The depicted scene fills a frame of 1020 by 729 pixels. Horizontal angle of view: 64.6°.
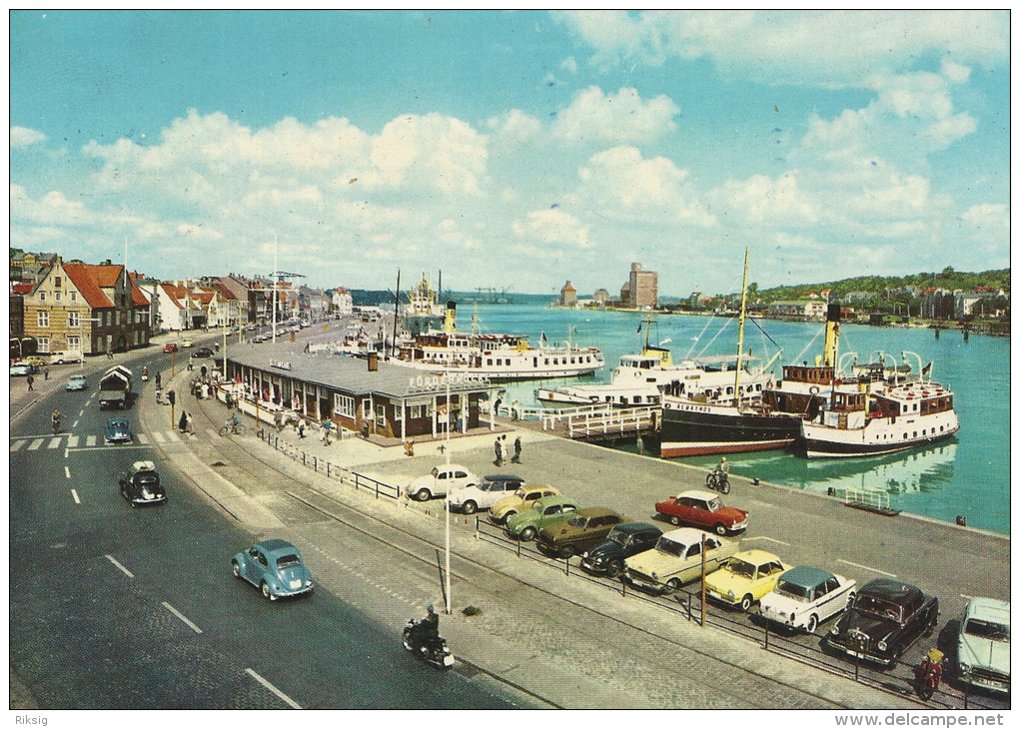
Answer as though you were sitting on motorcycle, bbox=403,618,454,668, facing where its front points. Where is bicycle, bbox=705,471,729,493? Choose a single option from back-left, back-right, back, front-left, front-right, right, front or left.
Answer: right

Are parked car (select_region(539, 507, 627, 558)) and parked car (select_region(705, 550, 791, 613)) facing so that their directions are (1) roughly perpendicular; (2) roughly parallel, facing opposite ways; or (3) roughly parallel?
roughly parallel

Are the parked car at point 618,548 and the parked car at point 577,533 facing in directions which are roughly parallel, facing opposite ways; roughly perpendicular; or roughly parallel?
roughly parallel

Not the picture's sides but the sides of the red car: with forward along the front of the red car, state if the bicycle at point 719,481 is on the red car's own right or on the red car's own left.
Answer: on the red car's own left

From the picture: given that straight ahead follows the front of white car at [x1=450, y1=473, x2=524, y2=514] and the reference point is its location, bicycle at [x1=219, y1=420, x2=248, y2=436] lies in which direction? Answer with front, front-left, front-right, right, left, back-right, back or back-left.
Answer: right

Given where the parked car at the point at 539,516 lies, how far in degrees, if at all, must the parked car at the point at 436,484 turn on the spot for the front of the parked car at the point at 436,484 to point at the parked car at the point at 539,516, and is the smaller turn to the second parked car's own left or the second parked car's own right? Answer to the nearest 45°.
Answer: approximately 90° to the second parked car's own left

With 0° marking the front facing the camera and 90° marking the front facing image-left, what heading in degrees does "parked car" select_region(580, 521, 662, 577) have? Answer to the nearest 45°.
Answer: approximately 45°

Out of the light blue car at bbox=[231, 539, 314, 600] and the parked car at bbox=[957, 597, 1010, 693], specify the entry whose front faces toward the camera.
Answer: the parked car

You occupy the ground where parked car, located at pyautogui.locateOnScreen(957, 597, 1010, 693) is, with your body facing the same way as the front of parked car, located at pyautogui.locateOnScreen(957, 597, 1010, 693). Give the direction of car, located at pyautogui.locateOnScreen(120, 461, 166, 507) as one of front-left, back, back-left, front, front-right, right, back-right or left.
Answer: right

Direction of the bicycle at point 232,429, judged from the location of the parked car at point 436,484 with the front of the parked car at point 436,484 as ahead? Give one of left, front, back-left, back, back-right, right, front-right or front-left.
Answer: right

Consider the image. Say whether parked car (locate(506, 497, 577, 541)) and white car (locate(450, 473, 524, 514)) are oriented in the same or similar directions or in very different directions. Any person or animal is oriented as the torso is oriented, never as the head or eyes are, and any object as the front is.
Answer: same or similar directions

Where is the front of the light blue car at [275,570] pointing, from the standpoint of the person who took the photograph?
facing away from the viewer and to the left of the viewer

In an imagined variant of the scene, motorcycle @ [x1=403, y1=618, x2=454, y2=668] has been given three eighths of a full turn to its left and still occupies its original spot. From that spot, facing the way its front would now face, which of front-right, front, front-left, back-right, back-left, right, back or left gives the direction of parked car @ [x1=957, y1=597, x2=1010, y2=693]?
left

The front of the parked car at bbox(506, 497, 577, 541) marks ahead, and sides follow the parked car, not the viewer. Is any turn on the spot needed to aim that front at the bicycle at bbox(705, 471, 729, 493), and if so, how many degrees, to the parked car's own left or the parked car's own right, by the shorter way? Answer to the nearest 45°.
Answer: approximately 180°

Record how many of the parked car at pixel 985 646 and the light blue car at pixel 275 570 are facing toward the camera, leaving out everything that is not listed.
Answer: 1

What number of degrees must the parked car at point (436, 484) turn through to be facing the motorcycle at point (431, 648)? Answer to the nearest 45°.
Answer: approximately 45° to its left
